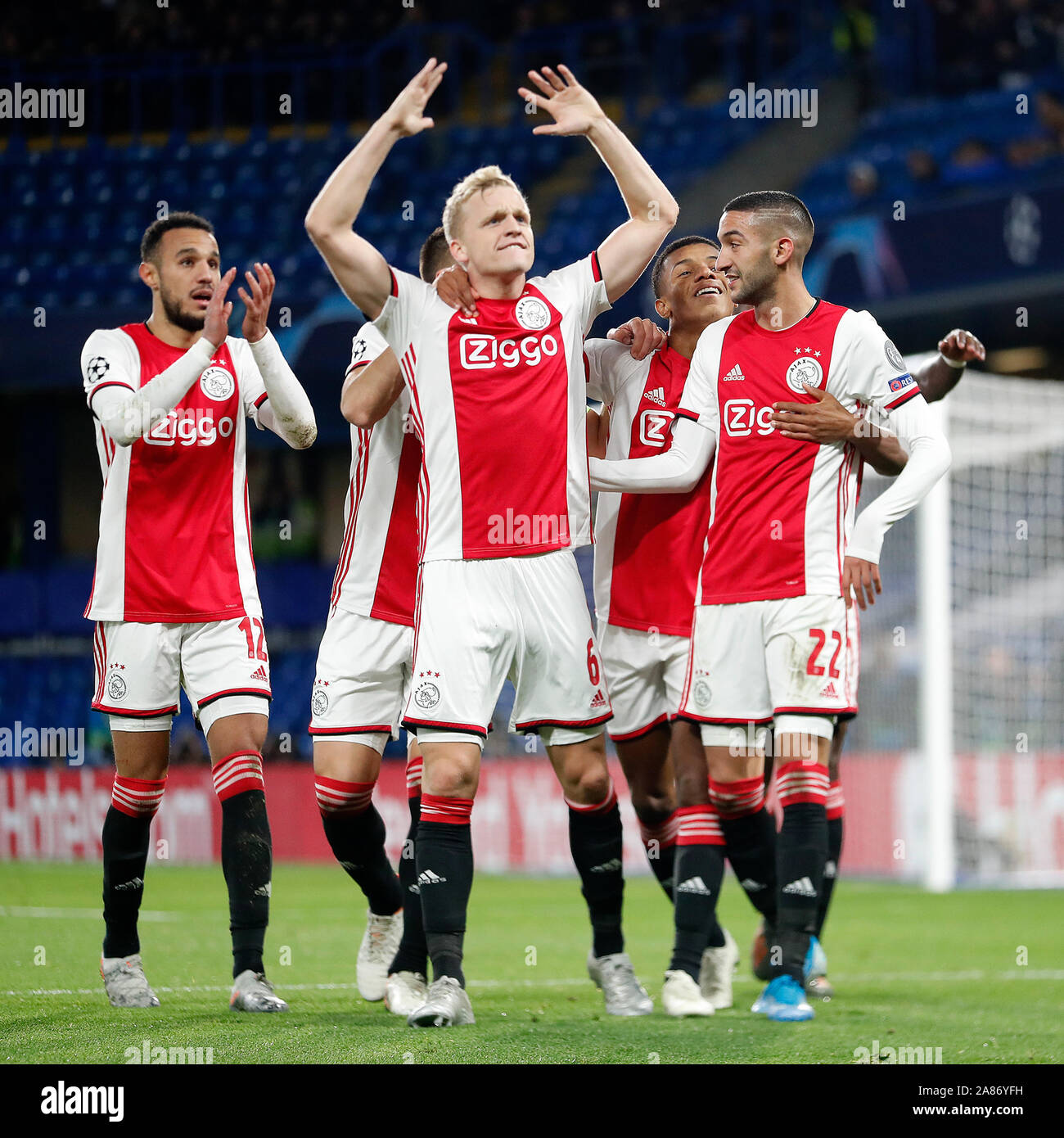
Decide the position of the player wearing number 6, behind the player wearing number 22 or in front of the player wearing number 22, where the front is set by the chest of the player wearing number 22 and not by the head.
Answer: in front

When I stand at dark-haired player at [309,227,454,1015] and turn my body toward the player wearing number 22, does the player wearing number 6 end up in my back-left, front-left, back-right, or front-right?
front-right

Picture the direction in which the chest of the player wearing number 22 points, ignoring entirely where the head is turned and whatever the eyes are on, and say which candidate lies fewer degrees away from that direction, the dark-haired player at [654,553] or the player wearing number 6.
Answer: the player wearing number 6

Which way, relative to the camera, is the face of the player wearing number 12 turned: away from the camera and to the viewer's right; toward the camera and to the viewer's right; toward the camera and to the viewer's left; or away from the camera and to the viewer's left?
toward the camera and to the viewer's right

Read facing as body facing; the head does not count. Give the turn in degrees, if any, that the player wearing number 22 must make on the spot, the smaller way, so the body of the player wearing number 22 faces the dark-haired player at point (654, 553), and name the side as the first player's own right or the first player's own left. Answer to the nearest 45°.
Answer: approximately 90° to the first player's own right

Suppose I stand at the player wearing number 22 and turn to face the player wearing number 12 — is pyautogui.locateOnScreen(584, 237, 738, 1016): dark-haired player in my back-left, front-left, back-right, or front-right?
front-right

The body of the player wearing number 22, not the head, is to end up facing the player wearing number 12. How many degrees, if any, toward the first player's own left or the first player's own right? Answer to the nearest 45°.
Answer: approximately 45° to the first player's own right

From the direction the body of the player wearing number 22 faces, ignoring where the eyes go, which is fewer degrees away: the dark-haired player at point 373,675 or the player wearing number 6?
the player wearing number 6

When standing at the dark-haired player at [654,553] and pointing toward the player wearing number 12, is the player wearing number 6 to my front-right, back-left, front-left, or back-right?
front-left

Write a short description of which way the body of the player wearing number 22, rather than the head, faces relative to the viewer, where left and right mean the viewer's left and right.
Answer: facing the viewer and to the left of the viewer
